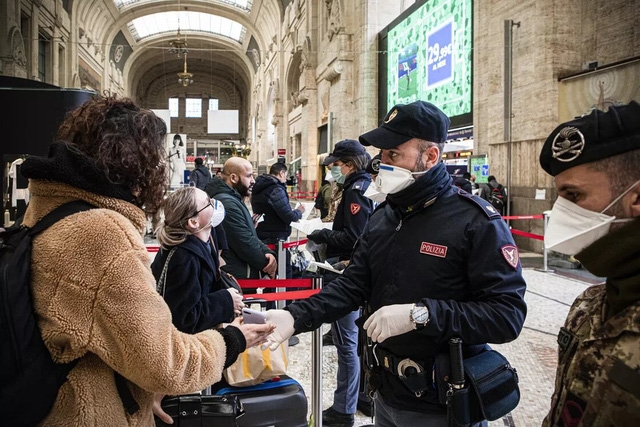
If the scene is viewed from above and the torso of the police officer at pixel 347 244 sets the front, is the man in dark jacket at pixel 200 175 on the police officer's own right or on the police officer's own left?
on the police officer's own right

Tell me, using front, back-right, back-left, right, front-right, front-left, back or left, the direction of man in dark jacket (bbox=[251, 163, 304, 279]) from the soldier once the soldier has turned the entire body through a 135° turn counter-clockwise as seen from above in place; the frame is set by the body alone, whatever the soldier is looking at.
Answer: back

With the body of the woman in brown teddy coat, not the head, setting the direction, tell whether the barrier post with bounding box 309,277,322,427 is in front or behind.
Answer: in front

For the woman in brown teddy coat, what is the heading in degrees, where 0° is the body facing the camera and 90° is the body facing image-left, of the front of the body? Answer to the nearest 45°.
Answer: approximately 225°

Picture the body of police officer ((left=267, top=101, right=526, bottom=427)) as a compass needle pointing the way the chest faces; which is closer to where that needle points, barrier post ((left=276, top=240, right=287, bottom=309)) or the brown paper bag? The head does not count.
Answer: the brown paper bag

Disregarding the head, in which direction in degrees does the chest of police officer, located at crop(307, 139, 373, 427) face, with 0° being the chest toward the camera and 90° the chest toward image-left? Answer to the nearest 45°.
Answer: approximately 90°

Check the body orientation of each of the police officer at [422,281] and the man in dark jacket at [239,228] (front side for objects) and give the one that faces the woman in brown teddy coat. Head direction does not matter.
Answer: the police officer

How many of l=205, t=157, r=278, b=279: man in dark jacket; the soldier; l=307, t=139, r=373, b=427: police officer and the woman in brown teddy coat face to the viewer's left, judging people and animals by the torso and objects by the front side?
2

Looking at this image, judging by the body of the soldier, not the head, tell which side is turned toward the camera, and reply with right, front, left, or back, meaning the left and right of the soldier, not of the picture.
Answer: left

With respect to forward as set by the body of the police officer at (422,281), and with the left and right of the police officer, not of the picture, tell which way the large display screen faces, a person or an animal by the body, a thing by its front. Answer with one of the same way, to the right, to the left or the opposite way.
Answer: the same way

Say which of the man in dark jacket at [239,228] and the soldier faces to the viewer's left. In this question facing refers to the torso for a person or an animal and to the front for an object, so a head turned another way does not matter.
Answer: the soldier

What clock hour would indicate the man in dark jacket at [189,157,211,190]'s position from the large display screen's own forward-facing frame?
The man in dark jacket is roughly at 12 o'clock from the large display screen.

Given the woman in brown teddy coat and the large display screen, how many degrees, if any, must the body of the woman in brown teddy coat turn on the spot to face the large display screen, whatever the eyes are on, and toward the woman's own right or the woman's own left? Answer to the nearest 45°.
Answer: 0° — they already face it

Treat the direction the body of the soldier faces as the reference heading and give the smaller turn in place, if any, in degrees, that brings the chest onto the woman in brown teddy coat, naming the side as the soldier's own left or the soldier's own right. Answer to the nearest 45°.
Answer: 0° — they already face them
